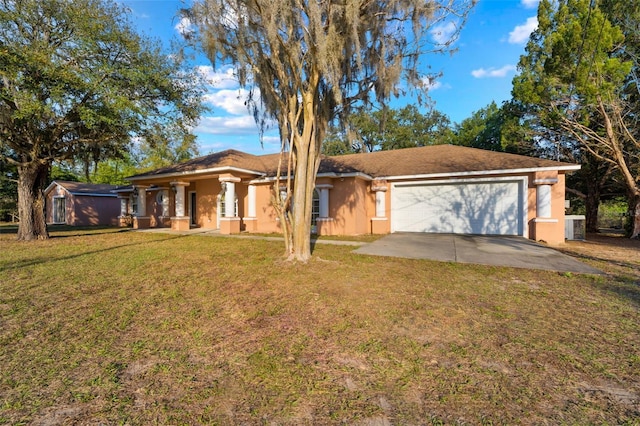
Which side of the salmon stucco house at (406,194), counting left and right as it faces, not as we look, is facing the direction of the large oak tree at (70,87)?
right

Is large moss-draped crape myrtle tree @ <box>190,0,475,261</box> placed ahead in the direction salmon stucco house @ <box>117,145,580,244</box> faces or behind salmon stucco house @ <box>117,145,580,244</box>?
ahead

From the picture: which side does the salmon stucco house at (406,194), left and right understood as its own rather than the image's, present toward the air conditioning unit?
left

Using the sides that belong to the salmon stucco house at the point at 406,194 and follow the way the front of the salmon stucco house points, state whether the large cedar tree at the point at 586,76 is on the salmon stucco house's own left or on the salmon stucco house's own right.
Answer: on the salmon stucco house's own left

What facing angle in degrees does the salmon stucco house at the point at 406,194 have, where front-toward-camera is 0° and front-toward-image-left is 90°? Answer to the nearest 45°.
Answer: approximately 0°

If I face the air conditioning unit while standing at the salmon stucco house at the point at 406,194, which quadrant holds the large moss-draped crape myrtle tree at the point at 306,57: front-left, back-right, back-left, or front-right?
back-right
